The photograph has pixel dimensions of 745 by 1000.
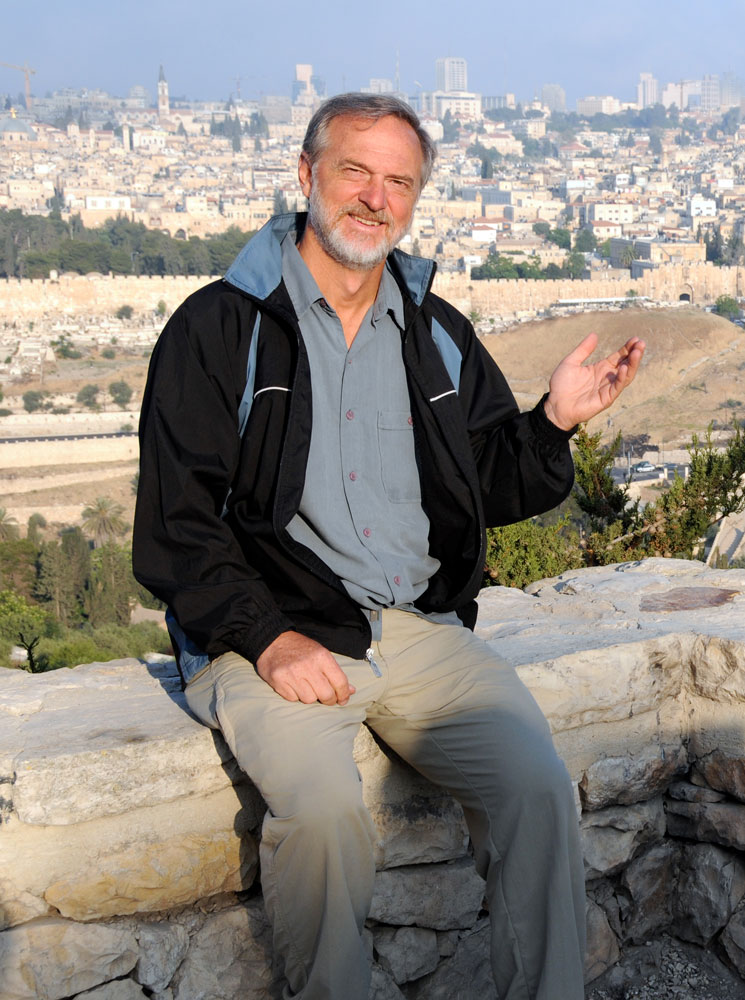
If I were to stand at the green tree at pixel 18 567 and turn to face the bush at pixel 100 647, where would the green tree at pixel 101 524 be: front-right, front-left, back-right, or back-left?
back-left

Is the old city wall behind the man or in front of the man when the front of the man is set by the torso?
behind

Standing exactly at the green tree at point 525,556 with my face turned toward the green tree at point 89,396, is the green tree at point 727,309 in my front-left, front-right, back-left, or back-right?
front-right

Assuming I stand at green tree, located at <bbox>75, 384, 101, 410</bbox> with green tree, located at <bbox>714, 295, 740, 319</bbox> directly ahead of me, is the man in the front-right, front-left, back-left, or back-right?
back-right

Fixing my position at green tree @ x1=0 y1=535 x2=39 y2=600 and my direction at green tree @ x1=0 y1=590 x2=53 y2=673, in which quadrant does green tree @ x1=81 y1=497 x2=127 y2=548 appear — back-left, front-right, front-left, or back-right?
back-left

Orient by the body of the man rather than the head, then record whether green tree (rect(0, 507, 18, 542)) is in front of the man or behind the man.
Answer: behind

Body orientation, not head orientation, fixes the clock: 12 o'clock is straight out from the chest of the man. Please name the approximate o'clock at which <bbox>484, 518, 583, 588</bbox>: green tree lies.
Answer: The green tree is roughly at 8 o'clock from the man.

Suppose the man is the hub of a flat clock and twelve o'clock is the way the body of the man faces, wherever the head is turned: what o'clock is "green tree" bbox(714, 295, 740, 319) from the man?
The green tree is roughly at 8 o'clock from the man.

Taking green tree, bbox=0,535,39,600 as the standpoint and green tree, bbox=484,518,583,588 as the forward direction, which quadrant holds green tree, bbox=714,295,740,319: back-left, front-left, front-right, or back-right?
back-left

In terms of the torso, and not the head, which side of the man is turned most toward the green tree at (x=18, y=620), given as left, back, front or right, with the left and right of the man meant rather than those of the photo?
back

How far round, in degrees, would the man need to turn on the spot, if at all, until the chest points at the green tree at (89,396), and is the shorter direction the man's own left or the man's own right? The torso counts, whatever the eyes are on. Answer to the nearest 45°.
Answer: approximately 135° to the man's own left
